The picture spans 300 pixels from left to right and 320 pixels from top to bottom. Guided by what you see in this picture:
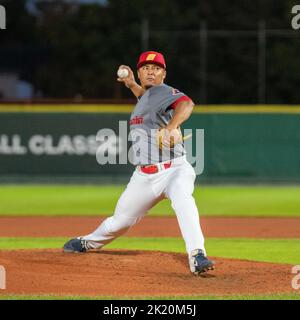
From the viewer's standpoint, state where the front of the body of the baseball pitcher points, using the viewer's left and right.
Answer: facing the viewer and to the left of the viewer
